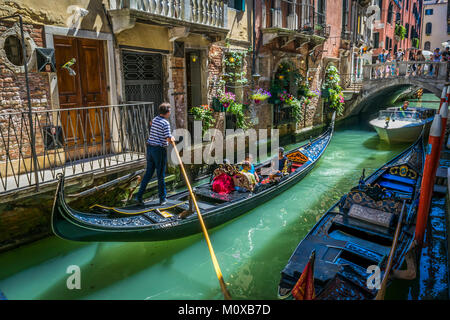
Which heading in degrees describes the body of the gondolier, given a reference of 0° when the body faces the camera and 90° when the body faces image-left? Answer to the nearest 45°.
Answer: approximately 225°

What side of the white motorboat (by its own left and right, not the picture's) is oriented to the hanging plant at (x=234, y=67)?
front

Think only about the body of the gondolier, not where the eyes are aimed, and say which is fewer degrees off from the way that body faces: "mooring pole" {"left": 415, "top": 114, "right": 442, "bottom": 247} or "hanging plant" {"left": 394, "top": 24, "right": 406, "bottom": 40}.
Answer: the hanging plant

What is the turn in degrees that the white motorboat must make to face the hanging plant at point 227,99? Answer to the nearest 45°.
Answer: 0° — it already faces it

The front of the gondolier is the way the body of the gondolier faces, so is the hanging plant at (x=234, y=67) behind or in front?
in front

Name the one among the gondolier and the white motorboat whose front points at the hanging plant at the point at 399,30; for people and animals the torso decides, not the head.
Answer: the gondolier

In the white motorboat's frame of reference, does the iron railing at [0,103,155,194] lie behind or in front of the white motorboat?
in front

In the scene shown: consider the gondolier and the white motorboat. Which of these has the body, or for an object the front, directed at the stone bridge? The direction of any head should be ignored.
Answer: the gondolier

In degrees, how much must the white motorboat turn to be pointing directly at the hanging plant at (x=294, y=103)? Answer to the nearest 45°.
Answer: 0° — it already faces it

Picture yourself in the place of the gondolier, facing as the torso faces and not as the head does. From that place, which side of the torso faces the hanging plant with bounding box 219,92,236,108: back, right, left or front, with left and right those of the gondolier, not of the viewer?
front

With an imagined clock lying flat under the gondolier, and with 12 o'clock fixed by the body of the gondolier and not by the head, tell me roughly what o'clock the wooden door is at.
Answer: The wooden door is roughly at 9 o'clock from the gondolier.

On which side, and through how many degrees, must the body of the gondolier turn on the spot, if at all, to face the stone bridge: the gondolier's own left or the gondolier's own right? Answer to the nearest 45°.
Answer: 0° — they already face it

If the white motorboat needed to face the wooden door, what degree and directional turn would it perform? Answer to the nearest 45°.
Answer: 0° — it already faces it

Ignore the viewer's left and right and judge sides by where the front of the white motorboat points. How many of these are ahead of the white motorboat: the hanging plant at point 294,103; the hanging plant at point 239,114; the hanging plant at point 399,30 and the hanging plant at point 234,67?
3

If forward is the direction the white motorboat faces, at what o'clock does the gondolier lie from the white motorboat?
The gondolier is roughly at 11 o'clock from the white motorboat.

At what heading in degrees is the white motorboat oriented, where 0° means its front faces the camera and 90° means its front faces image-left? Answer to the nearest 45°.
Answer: approximately 45°
